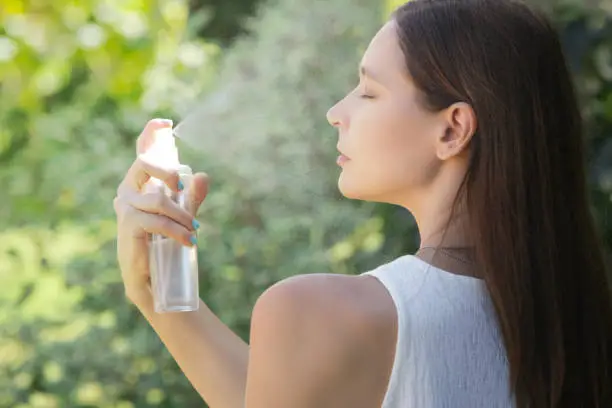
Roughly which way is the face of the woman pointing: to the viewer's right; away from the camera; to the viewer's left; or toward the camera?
to the viewer's left

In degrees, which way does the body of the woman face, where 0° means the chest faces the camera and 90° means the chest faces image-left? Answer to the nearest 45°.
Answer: approximately 135°
